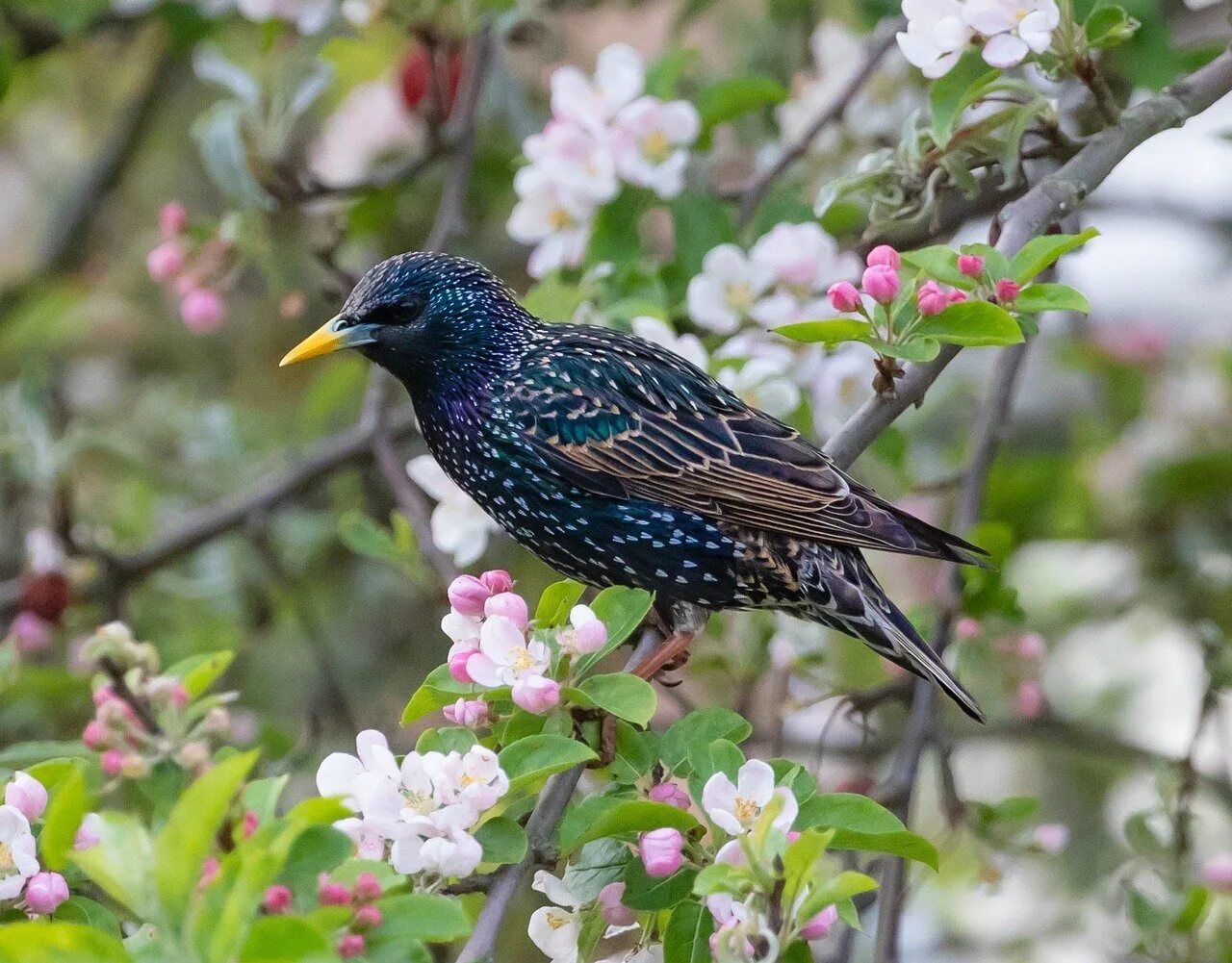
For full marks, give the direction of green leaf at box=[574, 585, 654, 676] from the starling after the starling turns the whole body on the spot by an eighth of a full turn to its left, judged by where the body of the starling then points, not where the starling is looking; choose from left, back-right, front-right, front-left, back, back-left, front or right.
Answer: front-left

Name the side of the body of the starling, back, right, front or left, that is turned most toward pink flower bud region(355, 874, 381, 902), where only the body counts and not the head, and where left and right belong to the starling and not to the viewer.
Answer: left

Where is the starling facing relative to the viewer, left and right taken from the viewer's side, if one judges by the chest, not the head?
facing to the left of the viewer

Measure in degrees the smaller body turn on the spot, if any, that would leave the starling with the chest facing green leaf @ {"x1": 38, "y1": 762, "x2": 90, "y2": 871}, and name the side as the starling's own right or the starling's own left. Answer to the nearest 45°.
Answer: approximately 45° to the starling's own left

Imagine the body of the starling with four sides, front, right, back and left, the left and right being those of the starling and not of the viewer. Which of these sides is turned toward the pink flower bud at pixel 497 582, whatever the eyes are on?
front

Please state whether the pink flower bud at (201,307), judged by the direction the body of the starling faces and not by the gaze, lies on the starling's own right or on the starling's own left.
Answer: on the starling's own right

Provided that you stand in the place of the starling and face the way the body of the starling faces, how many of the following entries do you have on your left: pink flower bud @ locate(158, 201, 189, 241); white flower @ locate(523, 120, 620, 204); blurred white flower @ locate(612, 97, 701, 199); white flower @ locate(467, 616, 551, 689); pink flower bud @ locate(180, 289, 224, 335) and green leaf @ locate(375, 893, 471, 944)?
2

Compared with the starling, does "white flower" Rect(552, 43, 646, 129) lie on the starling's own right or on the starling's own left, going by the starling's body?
on the starling's own right
